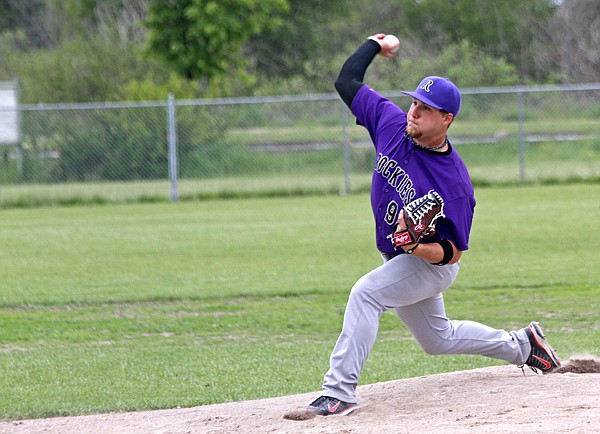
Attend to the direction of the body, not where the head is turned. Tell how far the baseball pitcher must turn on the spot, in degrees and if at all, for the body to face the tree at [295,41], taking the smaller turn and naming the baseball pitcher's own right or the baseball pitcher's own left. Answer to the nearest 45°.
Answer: approximately 135° to the baseball pitcher's own right

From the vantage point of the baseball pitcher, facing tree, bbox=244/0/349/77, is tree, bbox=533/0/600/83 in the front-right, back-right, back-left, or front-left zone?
front-right

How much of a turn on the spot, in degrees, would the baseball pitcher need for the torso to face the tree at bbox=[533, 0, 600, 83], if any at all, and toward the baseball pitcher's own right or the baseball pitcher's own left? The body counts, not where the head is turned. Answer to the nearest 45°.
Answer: approximately 135° to the baseball pitcher's own right

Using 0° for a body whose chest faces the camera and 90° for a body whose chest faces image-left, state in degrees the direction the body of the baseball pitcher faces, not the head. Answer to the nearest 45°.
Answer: approximately 45°

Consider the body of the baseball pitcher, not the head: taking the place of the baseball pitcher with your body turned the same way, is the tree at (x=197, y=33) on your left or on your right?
on your right

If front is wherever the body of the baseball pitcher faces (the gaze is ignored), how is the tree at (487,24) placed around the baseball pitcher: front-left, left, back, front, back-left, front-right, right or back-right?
back-right
